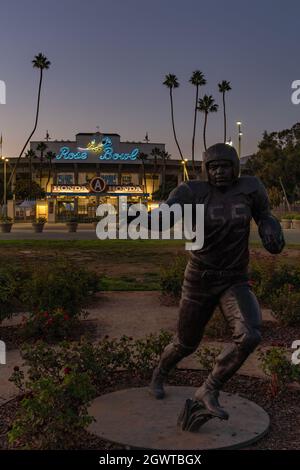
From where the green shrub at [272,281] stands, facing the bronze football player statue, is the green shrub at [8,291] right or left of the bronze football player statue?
right

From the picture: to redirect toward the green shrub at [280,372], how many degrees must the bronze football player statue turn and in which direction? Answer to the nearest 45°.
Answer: approximately 135° to its left

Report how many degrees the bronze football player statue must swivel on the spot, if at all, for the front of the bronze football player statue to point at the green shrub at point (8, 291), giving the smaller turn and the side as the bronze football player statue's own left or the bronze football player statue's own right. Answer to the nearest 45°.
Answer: approximately 135° to the bronze football player statue's own right

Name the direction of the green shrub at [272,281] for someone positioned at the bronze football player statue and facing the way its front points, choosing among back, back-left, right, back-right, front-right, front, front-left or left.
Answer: back

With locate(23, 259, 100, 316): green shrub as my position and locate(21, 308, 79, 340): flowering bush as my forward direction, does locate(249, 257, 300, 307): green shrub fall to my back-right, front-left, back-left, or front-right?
back-left

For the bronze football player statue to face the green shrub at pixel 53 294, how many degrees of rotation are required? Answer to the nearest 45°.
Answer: approximately 135° to its right

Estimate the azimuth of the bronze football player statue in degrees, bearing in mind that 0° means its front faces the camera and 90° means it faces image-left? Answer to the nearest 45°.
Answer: approximately 0°

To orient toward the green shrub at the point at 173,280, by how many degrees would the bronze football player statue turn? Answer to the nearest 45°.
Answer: approximately 180°
